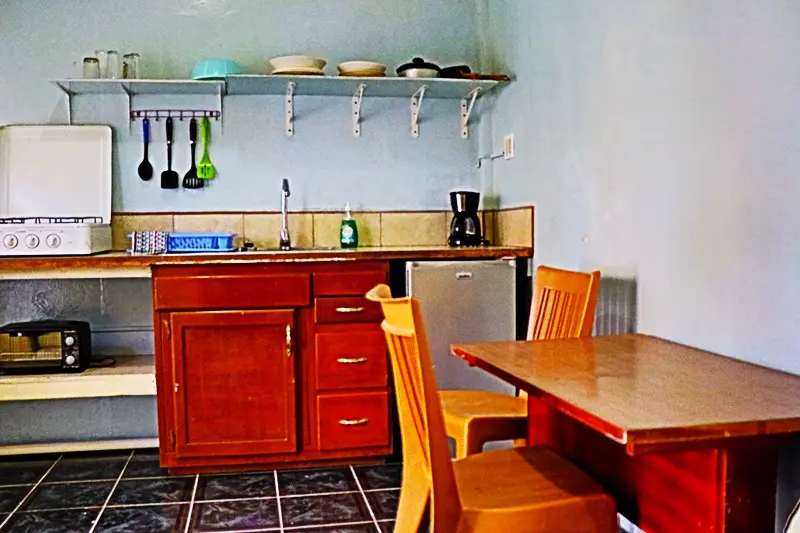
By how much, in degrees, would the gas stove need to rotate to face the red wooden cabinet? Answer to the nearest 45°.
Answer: approximately 45° to its left

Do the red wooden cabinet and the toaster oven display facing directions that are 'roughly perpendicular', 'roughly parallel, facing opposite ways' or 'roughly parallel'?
roughly parallel

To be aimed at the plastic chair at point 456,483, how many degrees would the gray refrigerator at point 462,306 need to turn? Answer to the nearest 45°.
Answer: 0° — it already faces it

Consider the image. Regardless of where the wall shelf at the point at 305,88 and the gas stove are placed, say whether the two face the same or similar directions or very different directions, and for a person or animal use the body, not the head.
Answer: same or similar directions

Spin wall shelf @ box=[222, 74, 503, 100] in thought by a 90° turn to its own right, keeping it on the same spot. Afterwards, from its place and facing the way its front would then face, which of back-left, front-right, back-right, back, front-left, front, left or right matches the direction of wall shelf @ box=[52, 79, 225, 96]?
front

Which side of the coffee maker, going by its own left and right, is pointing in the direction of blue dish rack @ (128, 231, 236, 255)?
right

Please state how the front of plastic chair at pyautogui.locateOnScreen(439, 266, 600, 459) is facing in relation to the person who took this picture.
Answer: facing the viewer and to the left of the viewer

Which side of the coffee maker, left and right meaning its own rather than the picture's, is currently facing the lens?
front

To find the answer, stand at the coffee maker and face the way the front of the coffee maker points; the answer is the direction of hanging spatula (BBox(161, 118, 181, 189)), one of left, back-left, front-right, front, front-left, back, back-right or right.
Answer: right

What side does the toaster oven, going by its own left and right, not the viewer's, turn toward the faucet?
left

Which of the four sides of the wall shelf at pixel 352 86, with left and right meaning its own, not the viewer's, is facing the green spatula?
right

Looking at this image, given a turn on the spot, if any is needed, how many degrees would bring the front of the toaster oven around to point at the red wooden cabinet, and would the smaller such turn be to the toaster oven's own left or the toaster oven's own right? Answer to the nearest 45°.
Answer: approximately 45° to the toaster oven's own left

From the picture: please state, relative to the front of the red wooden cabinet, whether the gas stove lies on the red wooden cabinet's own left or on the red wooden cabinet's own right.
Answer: on the red wooden cabinet's own right

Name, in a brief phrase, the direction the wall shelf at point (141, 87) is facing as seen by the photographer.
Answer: facing the viewer
